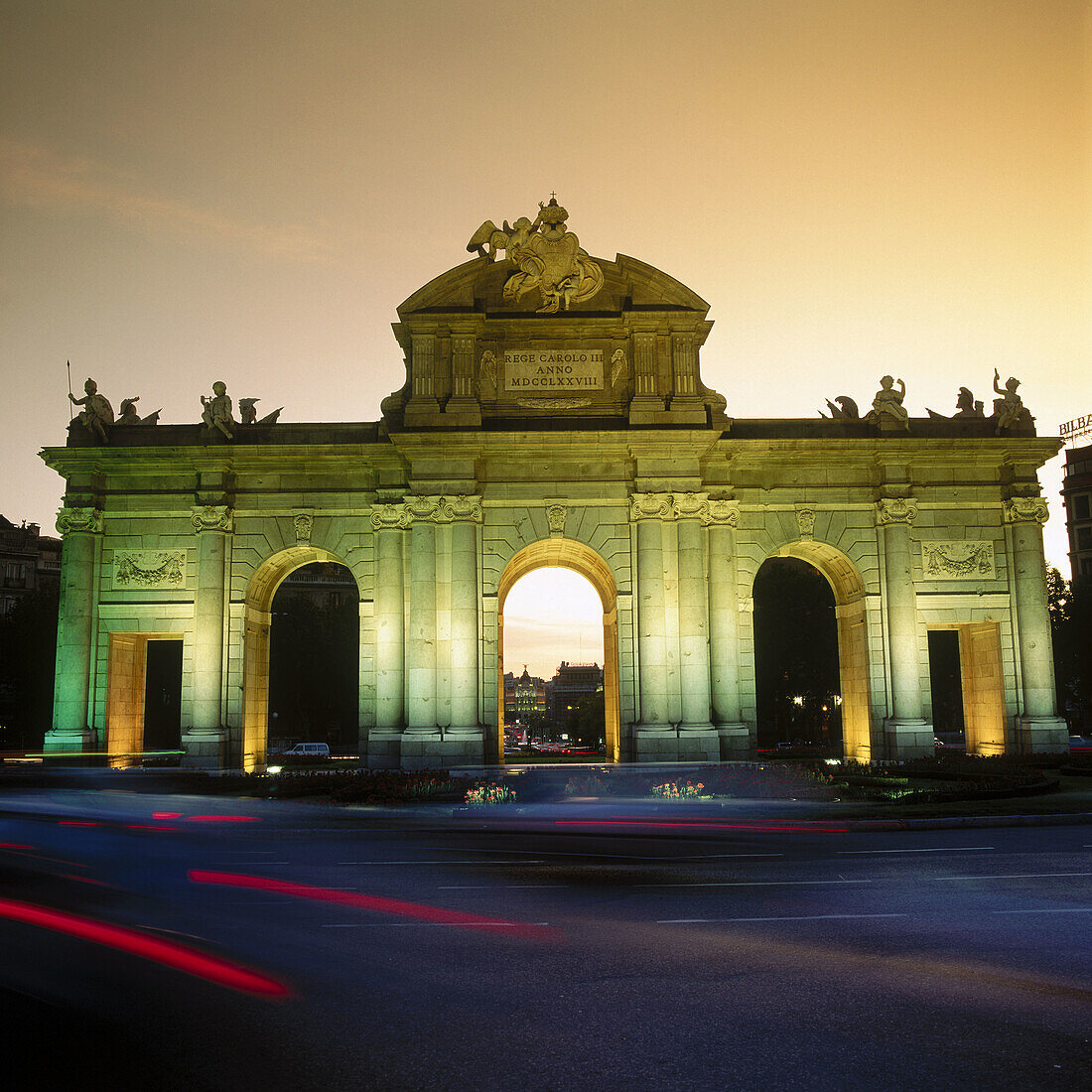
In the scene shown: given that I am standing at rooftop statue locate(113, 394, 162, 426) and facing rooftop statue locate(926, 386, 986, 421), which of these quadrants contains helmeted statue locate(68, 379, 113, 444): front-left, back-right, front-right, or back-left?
back-right

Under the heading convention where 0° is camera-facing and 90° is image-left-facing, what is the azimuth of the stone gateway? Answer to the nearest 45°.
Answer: approximately 0°
